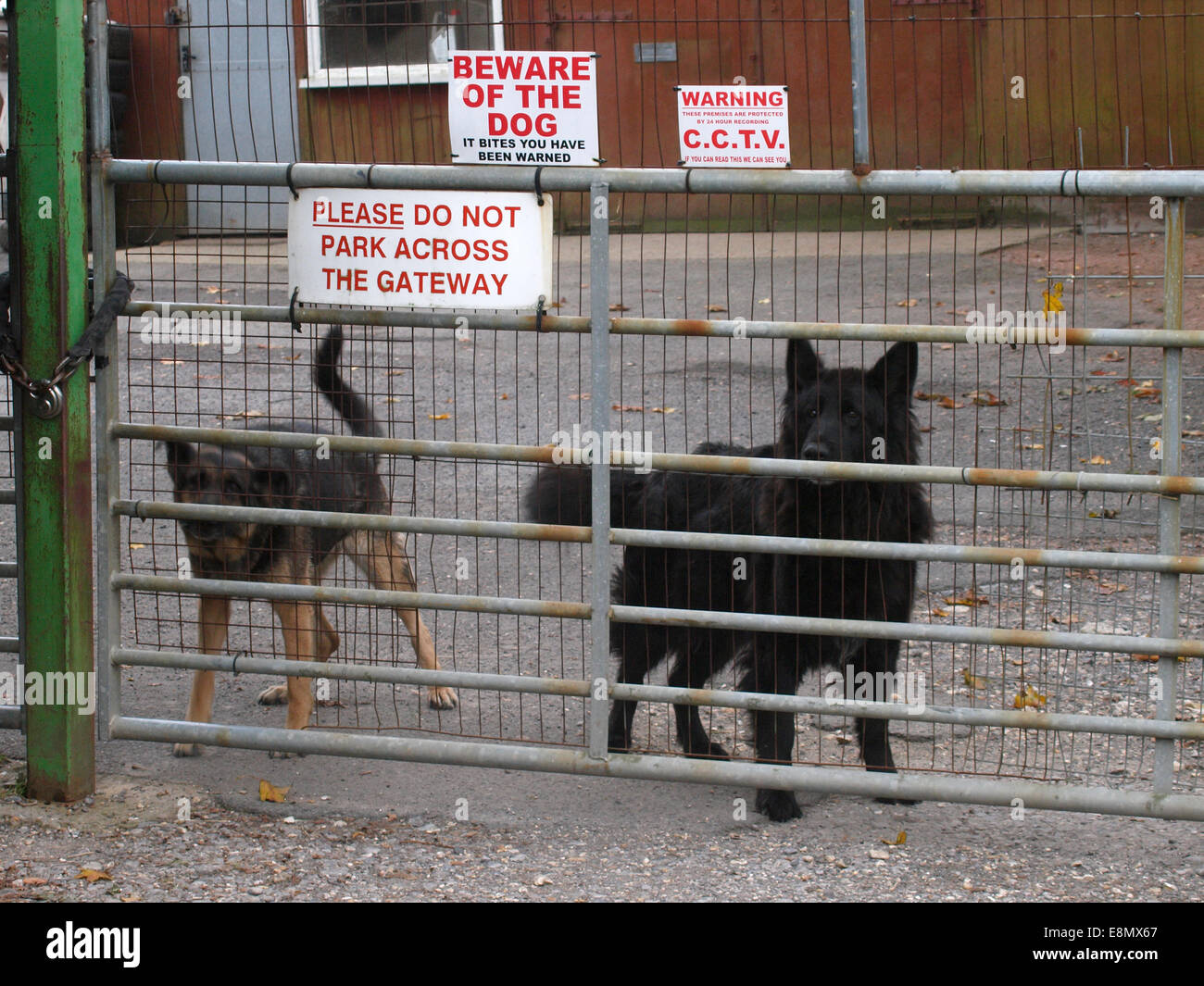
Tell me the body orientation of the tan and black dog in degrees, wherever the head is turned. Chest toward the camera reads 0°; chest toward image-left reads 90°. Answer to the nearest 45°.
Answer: approximately 45°

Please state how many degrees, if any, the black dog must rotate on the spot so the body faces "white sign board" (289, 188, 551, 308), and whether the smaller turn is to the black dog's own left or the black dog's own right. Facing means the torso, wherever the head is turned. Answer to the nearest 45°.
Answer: approximately 90° to the black dog's own right

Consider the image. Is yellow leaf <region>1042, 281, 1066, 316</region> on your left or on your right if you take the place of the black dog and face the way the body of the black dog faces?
on your left

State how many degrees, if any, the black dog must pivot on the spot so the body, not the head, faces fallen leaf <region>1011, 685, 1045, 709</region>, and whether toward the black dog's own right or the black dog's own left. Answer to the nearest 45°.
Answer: approximately 90° to the black dog's own left

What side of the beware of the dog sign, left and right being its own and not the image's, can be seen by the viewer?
front

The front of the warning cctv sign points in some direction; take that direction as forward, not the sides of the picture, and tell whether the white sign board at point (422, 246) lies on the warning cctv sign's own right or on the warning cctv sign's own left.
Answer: on the warning cctv sign's own right

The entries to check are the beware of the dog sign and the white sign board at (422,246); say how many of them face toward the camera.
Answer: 2

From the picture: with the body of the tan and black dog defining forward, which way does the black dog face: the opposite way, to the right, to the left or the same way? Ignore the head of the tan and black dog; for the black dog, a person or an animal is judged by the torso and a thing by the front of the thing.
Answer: to the left

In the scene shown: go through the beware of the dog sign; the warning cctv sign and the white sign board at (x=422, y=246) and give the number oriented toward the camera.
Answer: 3
